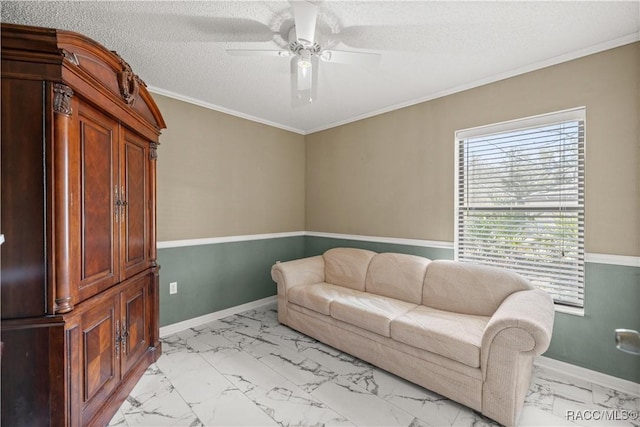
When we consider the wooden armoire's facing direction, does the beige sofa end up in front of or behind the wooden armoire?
in front

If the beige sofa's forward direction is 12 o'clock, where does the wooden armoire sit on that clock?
The wooden armoire is roughly at 12 o'clock from the beige sofa.

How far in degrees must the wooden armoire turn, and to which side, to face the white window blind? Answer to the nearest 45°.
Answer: approximately 45° to its left

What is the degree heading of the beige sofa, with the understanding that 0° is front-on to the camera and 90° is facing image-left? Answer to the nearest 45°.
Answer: approximately 45°

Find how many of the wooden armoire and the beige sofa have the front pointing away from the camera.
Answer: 0
